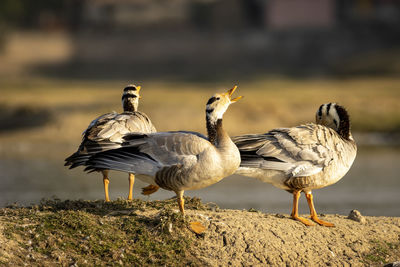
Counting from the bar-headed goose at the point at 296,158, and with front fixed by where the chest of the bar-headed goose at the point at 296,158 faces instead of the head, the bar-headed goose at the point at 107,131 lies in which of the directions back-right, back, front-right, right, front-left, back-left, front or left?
back

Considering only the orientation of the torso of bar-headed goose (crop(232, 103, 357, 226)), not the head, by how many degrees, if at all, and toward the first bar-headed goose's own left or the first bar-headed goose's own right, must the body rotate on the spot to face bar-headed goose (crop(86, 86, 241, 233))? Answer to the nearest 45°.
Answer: approximately 135° to the first bar-headed goose's own right

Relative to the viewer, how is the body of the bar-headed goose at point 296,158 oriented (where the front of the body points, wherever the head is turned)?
to the viewer's right

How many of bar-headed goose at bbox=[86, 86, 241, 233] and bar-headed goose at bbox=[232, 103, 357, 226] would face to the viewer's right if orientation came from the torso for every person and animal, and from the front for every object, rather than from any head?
2

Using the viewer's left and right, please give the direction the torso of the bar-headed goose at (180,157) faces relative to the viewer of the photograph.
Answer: facing to the right of the viewer
